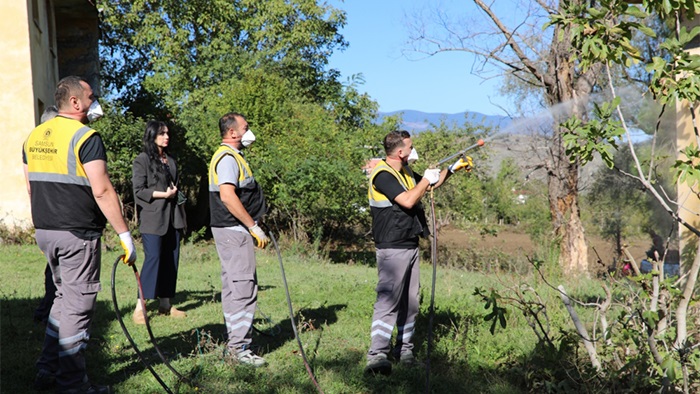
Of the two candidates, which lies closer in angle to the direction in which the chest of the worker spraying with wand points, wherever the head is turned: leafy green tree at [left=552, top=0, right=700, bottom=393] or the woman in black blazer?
the leafy green tree

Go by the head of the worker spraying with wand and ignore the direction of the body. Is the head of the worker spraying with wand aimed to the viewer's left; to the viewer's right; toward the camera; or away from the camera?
to the viewer's right

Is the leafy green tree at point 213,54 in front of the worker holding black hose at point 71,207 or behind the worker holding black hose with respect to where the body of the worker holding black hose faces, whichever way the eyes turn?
in front

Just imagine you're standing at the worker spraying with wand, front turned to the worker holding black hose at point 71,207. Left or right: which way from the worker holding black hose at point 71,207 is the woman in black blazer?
right

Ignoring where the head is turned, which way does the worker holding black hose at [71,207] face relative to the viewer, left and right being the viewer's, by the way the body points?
facing away from the viewer and to the right of the viewer

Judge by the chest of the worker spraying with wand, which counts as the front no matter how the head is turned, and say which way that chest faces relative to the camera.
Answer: to the viewer's right

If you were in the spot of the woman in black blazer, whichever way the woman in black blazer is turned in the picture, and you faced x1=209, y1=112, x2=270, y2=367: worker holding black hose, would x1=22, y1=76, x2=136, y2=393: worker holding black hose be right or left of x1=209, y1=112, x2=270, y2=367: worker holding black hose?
right

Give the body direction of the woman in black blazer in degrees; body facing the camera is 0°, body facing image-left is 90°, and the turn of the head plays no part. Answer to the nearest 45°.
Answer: approximately 315°

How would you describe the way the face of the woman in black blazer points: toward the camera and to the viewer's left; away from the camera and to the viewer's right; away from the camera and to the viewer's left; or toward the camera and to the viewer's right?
toward the camera and to the viewer's right

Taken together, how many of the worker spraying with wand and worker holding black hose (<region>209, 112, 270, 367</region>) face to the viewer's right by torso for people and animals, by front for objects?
2

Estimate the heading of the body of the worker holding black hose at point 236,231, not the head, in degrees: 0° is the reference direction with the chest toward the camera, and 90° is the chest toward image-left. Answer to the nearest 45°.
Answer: approximately 270°

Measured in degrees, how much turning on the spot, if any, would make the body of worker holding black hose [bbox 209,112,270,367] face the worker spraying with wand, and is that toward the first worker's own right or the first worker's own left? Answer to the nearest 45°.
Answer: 0° — they already face them
